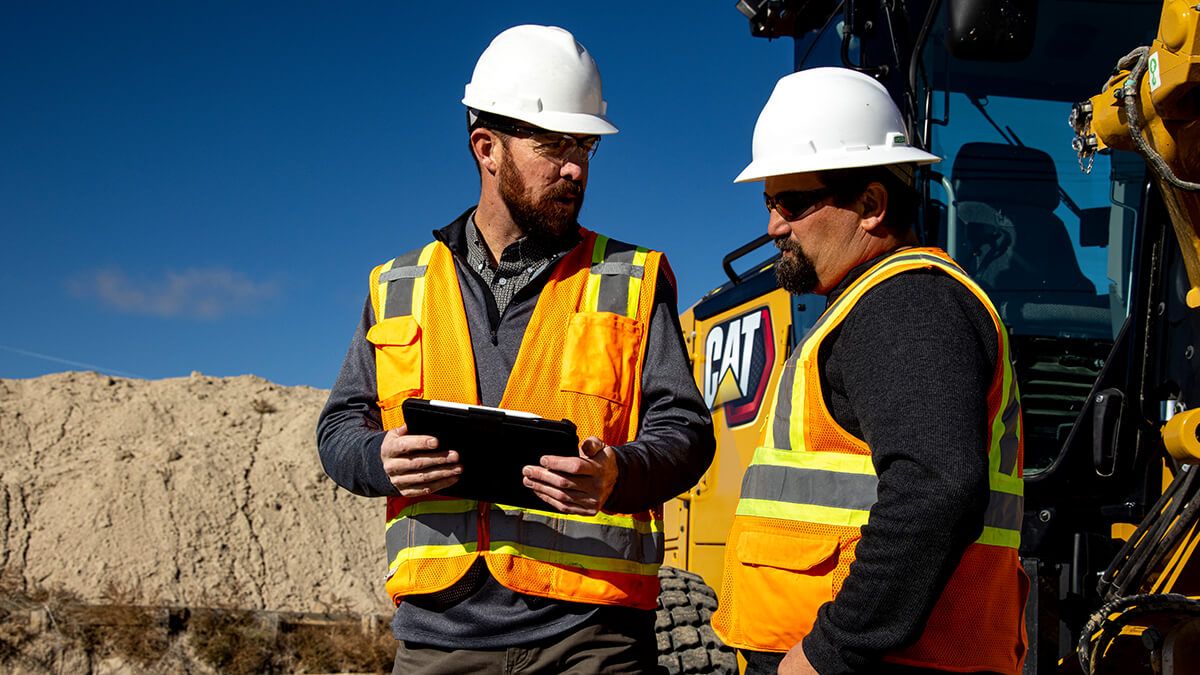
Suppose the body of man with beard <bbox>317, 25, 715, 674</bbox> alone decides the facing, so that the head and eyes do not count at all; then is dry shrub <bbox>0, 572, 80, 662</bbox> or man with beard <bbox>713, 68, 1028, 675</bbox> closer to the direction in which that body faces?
the man with beard

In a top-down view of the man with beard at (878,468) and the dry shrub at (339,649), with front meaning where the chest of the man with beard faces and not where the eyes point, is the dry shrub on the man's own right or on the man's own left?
on the man's own right

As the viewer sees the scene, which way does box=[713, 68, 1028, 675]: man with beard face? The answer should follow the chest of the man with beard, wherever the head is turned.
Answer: to the viewer's left

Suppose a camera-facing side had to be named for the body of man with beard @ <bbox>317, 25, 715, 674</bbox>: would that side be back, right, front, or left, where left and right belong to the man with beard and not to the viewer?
front

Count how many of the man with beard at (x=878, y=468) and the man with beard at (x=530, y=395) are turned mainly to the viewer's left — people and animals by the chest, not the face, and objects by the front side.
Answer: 1

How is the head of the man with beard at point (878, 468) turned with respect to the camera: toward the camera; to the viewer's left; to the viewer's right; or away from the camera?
to the viewer's left

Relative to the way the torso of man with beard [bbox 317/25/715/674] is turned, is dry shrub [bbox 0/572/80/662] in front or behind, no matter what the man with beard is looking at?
behind

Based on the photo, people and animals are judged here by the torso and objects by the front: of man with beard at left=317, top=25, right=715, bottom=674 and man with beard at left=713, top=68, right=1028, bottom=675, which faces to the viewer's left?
man with beard at left=713, top=68, right=1028, bottom=675

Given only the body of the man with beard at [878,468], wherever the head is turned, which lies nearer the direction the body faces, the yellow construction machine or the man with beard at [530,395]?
the man with beard

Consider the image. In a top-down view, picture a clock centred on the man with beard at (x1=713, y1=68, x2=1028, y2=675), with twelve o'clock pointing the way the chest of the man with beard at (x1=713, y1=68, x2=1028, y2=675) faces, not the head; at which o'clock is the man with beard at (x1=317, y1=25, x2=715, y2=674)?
the man with beard at (x1=317, y1=25, x2=715, y2=674) is roughly at 1 o'clock from the man with beard at (x1=713, y1=68, x2=1028, y2=675).

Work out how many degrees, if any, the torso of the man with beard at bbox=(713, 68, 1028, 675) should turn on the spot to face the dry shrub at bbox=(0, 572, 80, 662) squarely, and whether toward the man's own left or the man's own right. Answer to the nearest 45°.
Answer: approximately 45° to the man's own right

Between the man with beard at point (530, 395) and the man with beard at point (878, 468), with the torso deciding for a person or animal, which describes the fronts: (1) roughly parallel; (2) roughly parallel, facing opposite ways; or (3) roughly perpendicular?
roughly perpendicular

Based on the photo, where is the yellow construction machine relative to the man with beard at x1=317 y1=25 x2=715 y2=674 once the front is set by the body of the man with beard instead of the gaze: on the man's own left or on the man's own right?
on the man's own left
